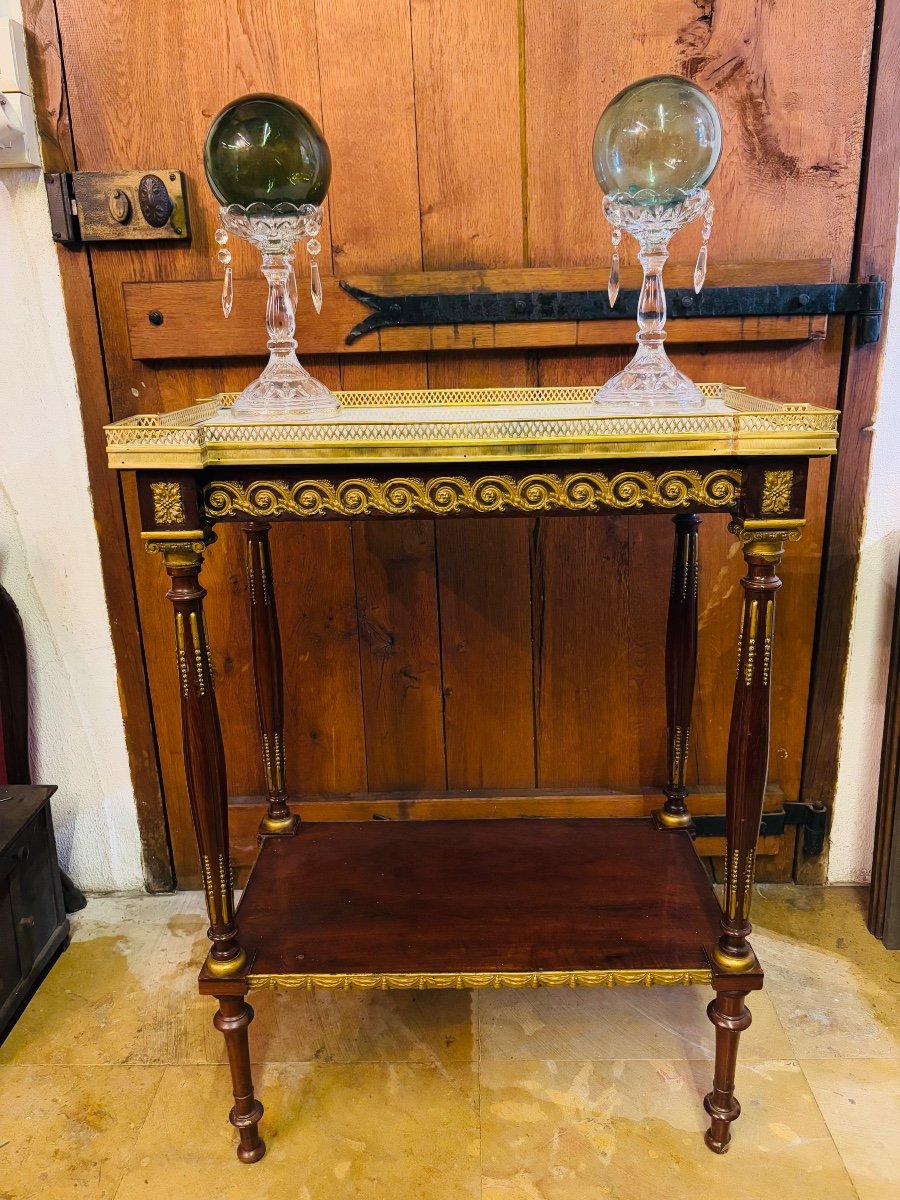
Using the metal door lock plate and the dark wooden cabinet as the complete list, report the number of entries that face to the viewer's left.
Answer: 0

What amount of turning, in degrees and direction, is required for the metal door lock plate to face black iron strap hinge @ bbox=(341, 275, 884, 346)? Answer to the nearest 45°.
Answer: approximately 90° to its left

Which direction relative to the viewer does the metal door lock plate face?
toward the camera

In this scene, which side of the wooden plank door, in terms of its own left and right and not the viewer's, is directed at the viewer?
front

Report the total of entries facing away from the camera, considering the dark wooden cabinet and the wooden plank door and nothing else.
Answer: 0

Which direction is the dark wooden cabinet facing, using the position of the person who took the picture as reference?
facing the viewer and to the right of the viewer

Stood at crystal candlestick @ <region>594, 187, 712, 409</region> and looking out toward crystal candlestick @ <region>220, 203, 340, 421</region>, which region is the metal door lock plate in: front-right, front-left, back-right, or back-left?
front-right
